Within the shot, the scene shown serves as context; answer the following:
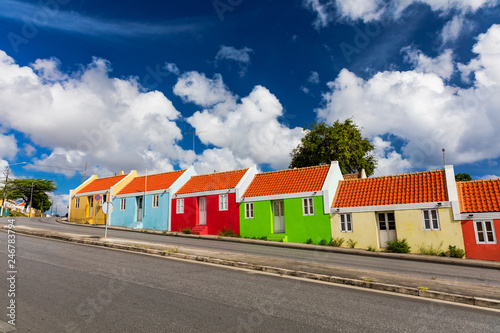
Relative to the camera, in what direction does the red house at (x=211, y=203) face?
facing the viewer and to the left of the viewer

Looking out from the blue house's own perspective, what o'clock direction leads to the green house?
The green house is roughly at 9 o'clock from the blue house.

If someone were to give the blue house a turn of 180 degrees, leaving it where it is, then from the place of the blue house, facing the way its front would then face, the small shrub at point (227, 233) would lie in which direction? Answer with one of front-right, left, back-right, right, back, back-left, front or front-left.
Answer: right

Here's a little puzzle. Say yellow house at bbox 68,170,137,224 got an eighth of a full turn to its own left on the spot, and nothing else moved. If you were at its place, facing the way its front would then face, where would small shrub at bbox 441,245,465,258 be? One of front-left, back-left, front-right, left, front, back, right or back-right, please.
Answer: front-left

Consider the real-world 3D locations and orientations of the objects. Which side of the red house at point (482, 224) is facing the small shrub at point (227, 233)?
right

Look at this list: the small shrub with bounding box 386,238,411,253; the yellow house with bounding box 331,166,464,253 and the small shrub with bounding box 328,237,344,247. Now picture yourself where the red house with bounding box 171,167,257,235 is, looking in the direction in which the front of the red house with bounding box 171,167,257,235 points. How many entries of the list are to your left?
3

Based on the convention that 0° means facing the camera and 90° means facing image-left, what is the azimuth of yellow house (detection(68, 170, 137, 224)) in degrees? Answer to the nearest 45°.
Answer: approximately 45°

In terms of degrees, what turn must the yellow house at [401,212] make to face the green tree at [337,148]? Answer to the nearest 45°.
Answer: approximately 180°

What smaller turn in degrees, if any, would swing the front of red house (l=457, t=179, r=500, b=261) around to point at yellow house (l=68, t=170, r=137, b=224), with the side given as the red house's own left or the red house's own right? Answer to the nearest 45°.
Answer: approximately 90° to the red house's own right

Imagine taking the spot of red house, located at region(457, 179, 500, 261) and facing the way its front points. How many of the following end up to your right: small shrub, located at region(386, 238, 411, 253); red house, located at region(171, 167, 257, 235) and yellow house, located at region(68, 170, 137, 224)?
3

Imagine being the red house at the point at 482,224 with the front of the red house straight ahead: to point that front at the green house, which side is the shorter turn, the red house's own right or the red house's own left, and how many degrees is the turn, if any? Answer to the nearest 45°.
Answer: approximately 90° to the red house's own right

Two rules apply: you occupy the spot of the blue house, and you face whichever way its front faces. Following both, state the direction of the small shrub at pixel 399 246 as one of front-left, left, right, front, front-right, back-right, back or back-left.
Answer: left

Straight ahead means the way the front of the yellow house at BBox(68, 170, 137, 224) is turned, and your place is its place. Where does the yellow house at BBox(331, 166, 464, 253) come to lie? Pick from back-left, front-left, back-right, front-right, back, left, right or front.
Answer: left
